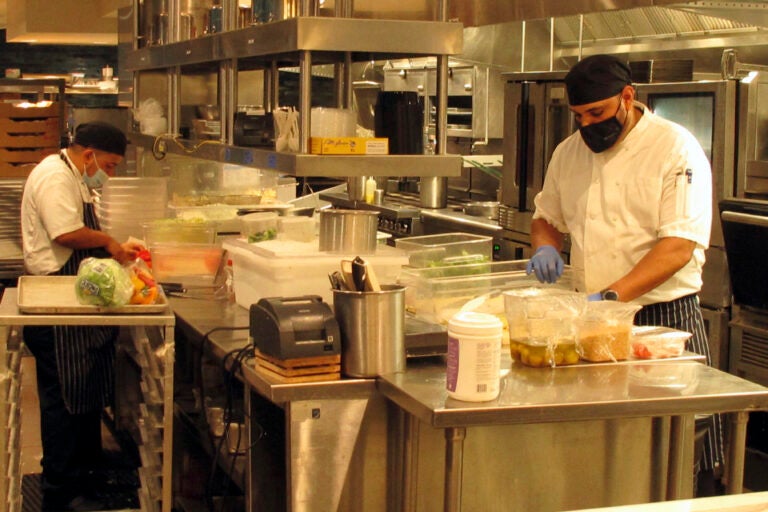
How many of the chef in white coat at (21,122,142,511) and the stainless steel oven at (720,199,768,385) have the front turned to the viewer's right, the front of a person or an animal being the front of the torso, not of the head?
1

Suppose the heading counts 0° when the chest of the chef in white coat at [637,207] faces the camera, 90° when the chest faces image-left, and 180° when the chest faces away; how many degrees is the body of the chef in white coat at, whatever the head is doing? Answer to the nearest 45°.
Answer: approximately 45°

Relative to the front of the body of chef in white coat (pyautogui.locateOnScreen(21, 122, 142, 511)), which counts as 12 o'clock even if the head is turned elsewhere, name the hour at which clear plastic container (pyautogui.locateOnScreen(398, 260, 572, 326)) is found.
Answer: The clear plastic container is roughly at 2 o'clock from the chef in white coat.

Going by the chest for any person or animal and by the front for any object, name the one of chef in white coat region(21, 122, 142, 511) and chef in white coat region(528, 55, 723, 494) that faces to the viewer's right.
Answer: chef in white coat region(21, 122, 142, 511)

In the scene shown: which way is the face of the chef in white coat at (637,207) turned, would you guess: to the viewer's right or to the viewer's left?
to the viewer's left

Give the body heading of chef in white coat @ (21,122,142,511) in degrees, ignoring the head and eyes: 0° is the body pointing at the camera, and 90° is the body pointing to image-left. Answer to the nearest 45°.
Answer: approximately 270°

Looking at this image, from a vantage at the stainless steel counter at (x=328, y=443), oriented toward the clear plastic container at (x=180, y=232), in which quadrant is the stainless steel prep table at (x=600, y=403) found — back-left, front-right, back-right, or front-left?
back-right

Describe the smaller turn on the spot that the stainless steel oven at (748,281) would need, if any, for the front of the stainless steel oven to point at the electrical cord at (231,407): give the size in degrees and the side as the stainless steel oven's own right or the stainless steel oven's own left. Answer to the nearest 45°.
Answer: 0° — it already faces it
